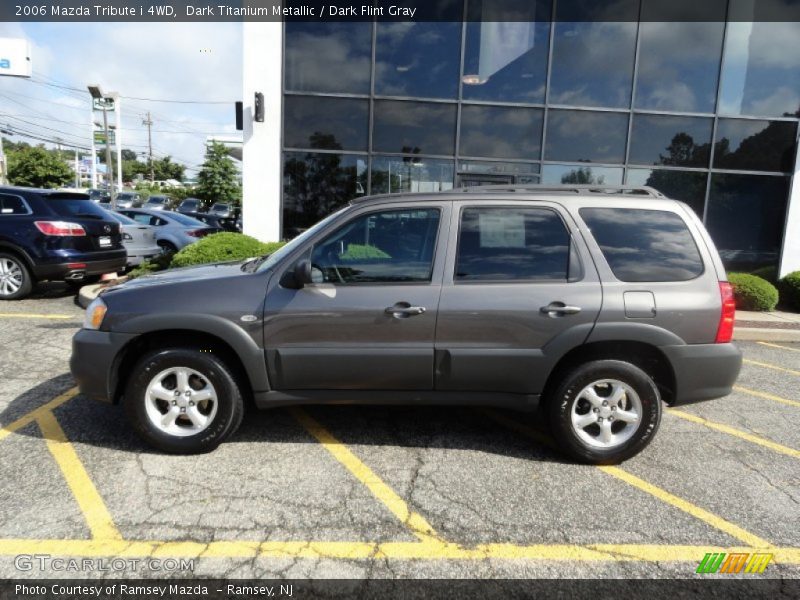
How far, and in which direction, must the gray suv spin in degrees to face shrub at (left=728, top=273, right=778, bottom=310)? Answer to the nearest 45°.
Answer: approximately 135° to its right

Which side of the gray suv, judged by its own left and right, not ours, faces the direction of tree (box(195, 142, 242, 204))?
right

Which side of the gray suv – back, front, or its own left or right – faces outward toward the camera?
left

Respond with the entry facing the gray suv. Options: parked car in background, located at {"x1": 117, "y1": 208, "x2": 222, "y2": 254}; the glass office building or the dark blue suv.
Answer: the glass office building

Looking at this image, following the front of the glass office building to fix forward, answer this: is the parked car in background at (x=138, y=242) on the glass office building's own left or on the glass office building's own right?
on the glass office building's own right

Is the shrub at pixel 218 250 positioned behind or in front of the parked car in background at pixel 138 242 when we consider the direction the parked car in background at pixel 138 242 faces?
behind

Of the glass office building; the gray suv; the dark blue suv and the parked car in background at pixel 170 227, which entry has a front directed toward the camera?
the glass office building

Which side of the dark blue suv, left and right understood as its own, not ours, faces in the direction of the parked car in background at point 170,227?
right

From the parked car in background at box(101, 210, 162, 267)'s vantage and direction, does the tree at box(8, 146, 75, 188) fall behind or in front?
in front

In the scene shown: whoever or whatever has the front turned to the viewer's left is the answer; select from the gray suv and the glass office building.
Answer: the gray suv

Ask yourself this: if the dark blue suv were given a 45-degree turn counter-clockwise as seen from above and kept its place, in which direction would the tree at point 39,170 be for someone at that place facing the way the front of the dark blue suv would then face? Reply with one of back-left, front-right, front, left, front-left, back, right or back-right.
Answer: right

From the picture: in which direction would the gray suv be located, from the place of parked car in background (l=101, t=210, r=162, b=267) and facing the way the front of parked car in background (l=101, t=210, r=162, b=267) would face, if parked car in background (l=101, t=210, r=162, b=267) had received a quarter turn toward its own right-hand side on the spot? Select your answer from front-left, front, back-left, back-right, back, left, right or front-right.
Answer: back-right

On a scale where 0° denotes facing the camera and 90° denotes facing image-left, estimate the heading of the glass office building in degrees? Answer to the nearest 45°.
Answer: approximately 0°

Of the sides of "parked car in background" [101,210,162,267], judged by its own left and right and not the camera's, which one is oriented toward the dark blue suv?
left

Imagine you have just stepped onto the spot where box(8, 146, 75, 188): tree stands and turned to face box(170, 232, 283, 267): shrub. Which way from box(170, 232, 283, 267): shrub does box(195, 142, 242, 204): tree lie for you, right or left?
left

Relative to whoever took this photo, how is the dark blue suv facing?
facing away from the viewer and to the left of the viewer
